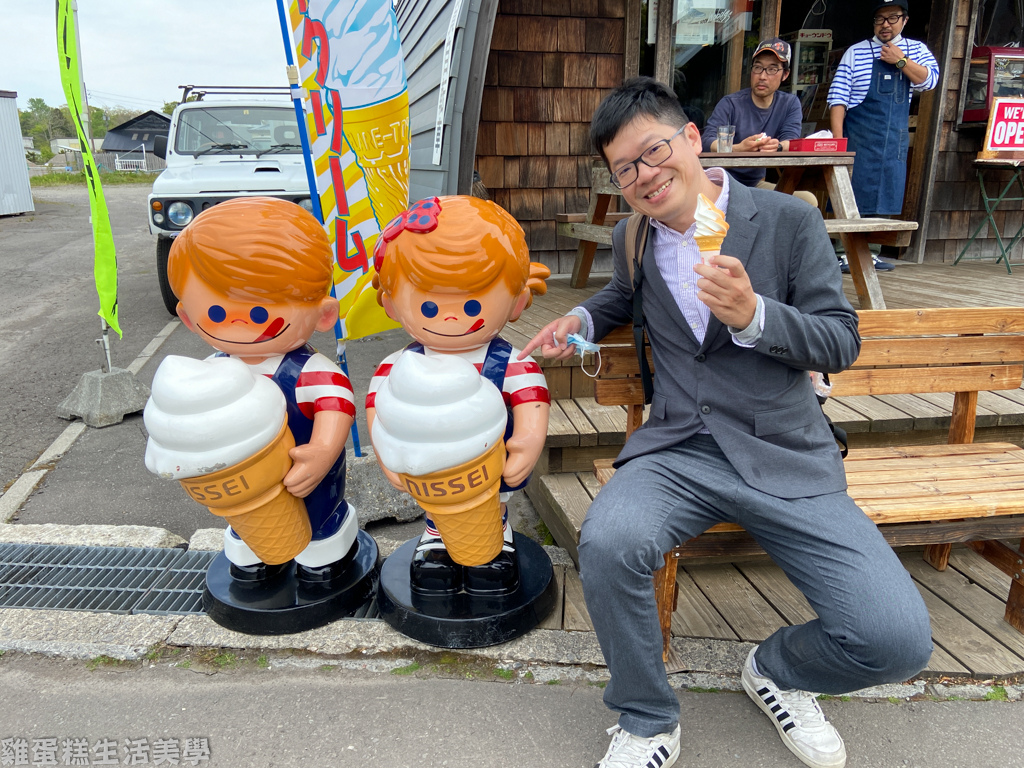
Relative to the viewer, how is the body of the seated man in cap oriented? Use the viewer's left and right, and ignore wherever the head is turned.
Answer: facing the viewer

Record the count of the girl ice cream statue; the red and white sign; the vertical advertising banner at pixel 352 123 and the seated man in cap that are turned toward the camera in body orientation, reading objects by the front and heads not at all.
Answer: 4

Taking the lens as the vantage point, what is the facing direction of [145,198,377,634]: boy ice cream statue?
facing the viewer and to the left of the viewer

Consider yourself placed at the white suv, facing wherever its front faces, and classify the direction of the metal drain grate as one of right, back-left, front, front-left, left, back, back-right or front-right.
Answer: front

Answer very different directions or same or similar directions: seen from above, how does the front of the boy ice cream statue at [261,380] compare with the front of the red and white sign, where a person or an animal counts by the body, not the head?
same or similar directions

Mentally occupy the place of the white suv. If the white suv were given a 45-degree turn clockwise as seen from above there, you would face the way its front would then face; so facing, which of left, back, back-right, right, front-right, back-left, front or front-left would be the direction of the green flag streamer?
front-left

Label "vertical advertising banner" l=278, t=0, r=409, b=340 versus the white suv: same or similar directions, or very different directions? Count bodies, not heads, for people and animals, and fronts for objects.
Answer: same or similar directions

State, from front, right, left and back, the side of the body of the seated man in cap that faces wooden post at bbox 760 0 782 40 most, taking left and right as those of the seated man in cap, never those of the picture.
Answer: back

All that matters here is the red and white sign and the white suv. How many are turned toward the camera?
2

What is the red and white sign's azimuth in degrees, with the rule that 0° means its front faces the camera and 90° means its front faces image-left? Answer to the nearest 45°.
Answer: approximately 0°

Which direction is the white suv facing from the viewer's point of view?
toward the camera

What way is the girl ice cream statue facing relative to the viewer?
toward the camera
